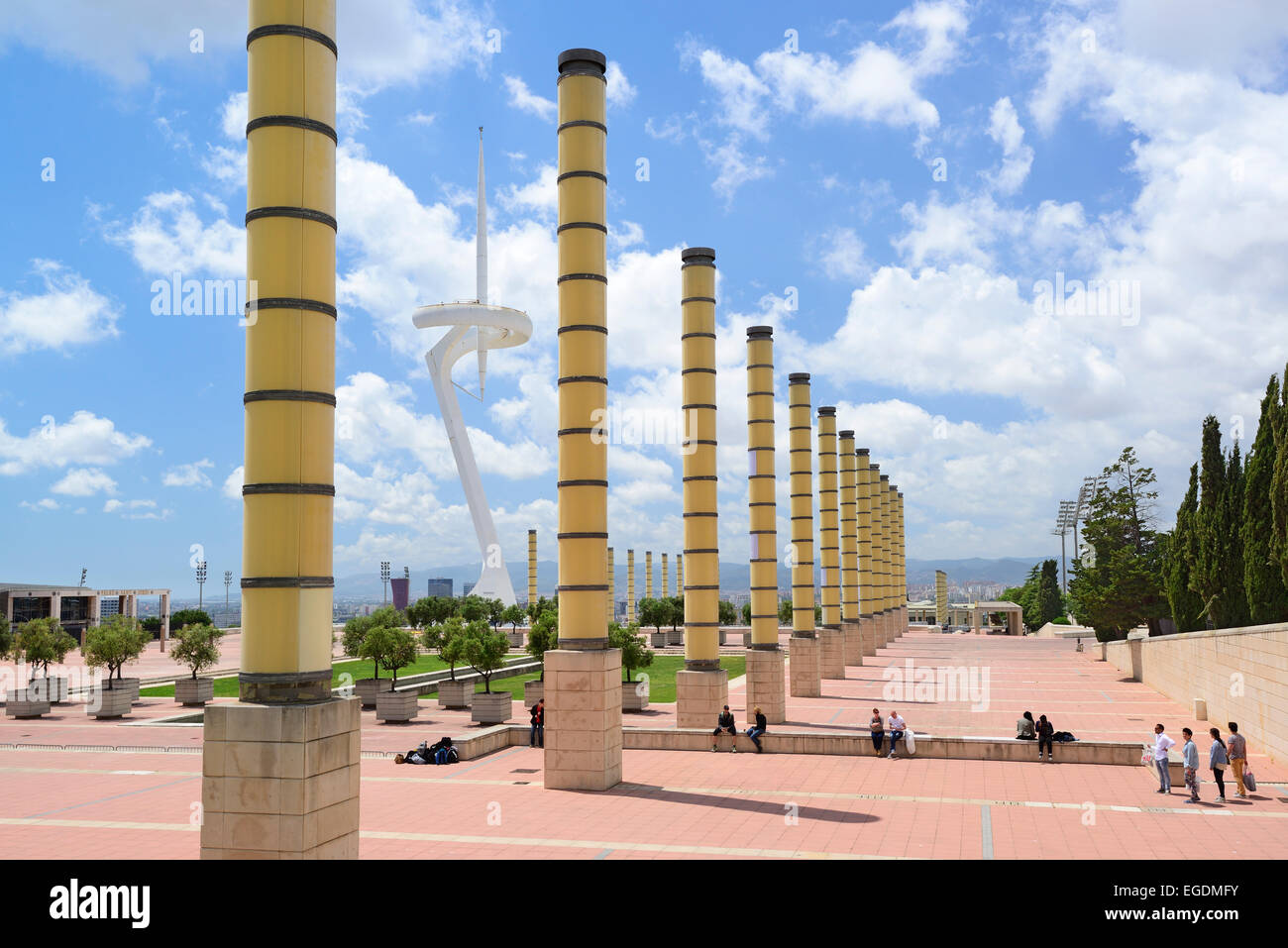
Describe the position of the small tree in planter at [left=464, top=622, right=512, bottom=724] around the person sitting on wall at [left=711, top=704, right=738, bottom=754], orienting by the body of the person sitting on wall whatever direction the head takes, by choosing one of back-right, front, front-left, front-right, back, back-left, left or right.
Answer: back-right
